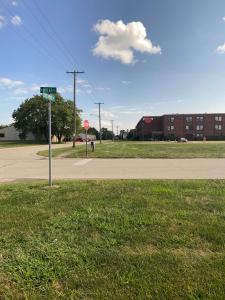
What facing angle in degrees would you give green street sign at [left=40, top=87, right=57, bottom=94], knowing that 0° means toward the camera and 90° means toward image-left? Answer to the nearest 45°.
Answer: approximately 0°
